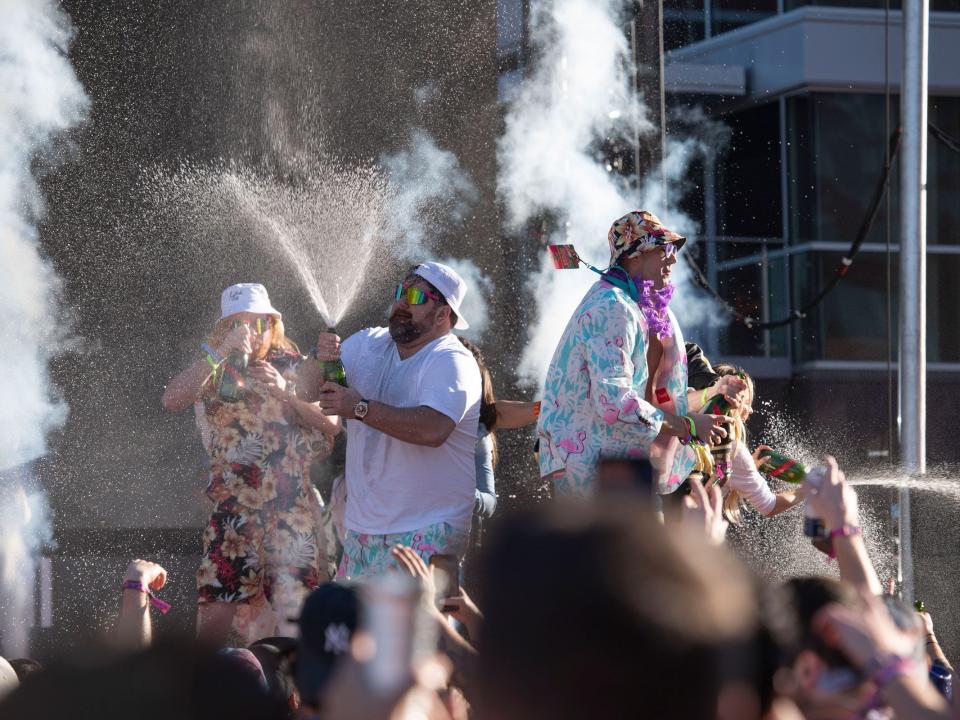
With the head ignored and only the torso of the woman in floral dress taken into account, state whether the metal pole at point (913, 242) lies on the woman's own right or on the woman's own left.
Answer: on the woman's own left

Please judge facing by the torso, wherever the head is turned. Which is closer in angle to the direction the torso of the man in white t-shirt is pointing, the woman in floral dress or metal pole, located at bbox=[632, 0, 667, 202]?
the woman in floral dress

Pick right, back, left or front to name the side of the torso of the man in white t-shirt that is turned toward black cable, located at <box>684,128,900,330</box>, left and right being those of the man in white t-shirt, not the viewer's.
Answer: back

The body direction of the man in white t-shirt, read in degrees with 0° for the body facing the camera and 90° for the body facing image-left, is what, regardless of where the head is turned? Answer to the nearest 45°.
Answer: approximately 45°

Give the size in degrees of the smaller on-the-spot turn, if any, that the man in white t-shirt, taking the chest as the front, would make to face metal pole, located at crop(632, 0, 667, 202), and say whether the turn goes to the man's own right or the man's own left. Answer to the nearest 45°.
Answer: approximately 180°

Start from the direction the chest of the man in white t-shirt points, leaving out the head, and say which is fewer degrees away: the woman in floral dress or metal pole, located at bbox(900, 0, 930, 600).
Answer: the woman in floral dress

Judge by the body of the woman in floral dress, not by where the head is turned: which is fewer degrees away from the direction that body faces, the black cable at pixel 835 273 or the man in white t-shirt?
the man in white t-shirt

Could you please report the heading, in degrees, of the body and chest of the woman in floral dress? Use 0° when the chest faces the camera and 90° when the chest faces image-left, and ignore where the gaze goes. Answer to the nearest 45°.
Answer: approximately 0°
